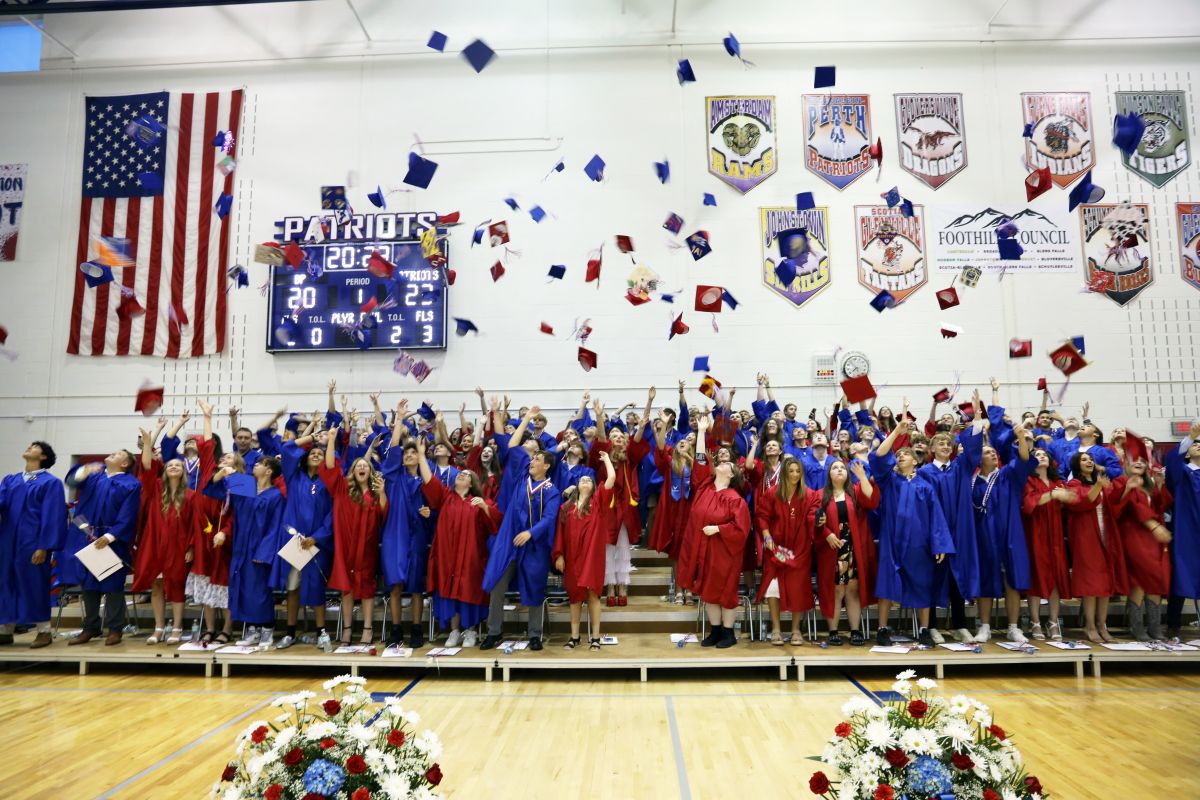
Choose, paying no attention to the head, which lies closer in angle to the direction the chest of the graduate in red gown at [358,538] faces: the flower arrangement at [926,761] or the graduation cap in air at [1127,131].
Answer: the flower arrangement

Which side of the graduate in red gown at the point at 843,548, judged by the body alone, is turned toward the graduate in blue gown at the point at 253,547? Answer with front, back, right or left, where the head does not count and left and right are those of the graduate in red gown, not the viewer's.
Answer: right

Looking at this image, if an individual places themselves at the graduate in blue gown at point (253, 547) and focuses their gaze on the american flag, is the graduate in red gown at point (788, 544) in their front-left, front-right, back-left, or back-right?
back-right

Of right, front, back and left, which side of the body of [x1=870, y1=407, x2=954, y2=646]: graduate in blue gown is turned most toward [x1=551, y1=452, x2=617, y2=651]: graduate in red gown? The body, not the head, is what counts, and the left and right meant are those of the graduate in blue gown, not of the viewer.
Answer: right
